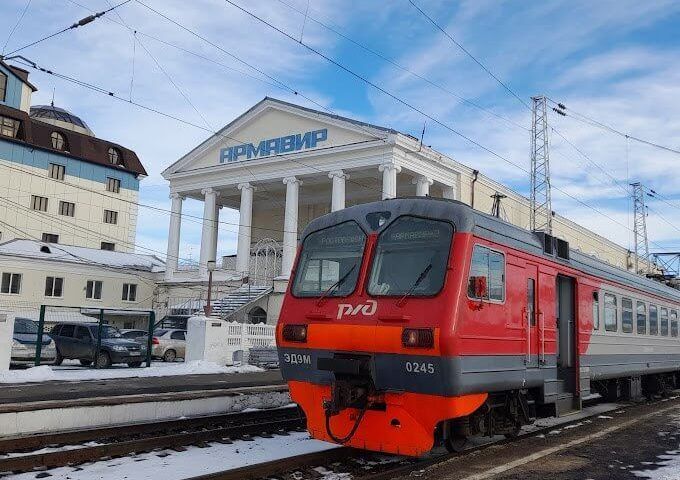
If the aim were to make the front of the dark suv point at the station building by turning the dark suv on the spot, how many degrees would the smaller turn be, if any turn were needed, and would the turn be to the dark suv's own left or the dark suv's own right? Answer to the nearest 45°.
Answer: approximately 90° to the dark suv's own left

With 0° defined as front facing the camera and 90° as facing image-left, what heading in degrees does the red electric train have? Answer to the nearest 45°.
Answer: approximately 45°

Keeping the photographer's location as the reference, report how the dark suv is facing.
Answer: facing the viewer and to the right of the viewer

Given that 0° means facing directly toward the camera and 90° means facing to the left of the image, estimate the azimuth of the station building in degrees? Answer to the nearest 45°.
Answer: approximately 45°

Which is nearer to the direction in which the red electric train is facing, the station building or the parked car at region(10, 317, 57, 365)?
the parked car

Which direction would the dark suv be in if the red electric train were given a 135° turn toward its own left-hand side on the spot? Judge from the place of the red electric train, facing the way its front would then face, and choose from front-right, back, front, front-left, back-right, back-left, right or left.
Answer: back-left

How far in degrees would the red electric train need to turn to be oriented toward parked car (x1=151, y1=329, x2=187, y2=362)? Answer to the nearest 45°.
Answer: approximately 90° to its right

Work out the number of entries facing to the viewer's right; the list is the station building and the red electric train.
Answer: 0

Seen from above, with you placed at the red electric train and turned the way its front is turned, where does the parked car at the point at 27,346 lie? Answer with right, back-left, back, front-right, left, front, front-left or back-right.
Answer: right
